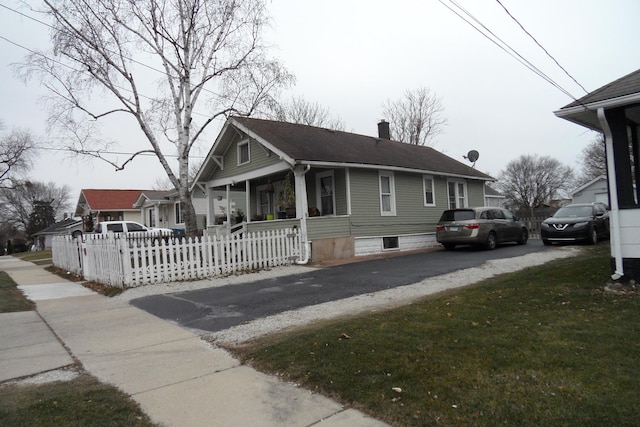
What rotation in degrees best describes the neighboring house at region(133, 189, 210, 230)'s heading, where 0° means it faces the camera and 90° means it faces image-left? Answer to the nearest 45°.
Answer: approximately 45°

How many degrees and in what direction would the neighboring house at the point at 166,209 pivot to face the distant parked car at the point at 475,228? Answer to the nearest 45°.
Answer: approximately 90° to its left

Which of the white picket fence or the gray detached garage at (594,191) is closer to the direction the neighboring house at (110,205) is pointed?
the white picket fence

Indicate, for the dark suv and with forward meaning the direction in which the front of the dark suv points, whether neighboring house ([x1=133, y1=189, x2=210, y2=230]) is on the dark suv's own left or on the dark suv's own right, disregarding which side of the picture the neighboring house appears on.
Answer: on the dark suv's own right

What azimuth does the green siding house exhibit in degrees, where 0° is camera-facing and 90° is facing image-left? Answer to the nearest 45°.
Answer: approximately 45°

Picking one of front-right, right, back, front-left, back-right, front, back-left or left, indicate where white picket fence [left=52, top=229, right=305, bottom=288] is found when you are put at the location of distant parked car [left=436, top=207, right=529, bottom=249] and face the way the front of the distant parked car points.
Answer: back

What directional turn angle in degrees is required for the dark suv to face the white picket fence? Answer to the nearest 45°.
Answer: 0° — it already faces it

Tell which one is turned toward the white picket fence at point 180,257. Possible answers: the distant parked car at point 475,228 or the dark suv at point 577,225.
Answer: the dark suv

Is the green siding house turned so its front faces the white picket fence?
yes

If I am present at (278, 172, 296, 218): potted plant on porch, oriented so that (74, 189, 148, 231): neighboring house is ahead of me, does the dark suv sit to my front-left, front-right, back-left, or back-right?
back-right

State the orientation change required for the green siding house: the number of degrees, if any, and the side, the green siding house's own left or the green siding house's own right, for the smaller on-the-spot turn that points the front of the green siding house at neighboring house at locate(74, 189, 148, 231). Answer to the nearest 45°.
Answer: approximately 90° to the green siding house's own right

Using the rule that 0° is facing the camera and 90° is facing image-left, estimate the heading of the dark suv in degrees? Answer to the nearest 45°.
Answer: approximately 45°

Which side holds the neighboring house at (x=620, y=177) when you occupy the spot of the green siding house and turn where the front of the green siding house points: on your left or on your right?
on your left

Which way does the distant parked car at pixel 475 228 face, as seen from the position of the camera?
facing away from the viewer and to the right of the viewer

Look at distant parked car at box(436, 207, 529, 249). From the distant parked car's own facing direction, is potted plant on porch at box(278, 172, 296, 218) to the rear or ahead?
to the rear
